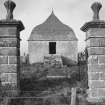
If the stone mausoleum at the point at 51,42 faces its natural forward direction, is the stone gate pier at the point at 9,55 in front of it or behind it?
in front

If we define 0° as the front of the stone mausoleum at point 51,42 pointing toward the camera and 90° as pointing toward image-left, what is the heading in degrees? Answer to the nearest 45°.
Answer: approximately 0°
